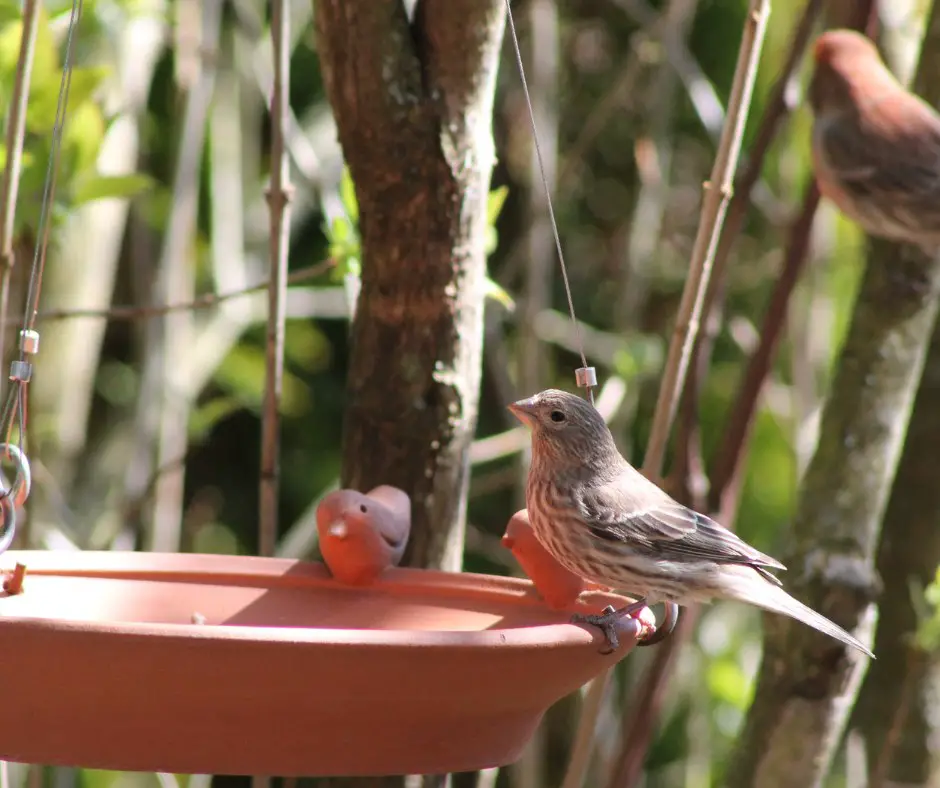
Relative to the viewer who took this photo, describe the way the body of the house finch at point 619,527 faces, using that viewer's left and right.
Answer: facing to the left of the viewer

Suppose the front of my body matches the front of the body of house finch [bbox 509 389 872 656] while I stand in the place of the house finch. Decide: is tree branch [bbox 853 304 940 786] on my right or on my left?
on my right

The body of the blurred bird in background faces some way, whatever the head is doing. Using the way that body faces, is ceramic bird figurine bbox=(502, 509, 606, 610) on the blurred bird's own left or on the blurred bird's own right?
on the blurred bird's own left

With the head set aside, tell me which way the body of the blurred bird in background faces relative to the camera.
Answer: to the viewer's left

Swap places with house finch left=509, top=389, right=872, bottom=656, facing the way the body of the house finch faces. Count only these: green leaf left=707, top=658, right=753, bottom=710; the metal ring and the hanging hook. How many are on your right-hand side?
1
